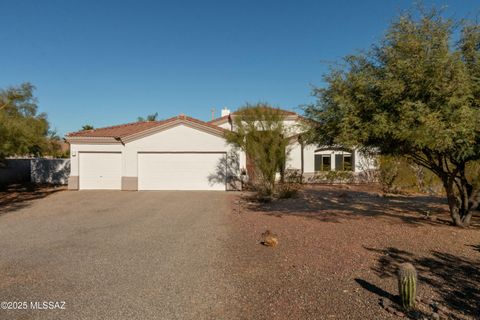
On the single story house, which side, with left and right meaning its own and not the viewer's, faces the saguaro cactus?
front

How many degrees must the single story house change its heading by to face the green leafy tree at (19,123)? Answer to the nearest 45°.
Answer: approximately 45° to its right

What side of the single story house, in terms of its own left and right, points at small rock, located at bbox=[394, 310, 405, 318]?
front

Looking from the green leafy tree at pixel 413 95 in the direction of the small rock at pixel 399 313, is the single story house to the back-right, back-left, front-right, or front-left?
back-right

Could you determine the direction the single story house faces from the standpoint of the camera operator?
facing the viewer

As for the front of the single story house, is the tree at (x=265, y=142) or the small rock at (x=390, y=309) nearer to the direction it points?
the small rock

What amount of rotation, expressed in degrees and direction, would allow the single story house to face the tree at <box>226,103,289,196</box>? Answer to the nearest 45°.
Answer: approximately 45° to its left

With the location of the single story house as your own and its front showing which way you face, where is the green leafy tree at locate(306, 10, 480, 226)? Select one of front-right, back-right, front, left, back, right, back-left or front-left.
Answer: front-left

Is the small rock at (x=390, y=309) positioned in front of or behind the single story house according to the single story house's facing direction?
in front

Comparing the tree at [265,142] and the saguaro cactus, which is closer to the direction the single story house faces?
the saguaro cactus

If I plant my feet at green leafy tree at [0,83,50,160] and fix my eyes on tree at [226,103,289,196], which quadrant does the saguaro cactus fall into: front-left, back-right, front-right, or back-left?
front-right
